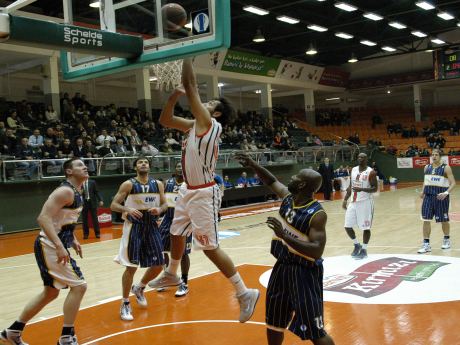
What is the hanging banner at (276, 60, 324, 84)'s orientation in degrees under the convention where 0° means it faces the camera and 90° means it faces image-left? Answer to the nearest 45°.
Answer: approximately 0°

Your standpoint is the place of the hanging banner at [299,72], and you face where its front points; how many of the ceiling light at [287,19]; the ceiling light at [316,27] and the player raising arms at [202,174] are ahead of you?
3

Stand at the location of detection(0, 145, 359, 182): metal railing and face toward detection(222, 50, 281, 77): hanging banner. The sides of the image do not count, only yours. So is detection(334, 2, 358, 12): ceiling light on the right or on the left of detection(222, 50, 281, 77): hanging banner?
right

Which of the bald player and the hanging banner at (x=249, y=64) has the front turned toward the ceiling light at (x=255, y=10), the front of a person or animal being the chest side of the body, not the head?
the hanging banner

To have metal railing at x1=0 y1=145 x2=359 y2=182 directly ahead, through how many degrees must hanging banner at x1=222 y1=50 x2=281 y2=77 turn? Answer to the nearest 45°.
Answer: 0° — it already faces it

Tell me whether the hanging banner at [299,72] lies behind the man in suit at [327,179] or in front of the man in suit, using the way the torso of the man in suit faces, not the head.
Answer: behind

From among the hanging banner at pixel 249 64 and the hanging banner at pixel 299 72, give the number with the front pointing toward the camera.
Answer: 2
